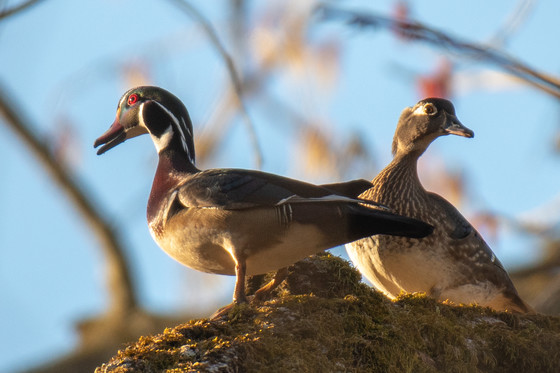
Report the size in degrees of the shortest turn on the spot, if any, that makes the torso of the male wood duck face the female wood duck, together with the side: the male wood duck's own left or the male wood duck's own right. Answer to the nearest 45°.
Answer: approximately 135° to the male wood duck's own right

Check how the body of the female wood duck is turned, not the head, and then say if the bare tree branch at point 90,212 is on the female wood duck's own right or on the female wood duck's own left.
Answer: on the female wood duck's own right

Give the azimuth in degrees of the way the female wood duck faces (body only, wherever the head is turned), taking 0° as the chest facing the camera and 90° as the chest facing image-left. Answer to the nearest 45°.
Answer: approximately 45°

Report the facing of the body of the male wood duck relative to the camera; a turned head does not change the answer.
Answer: to the viewer's left
